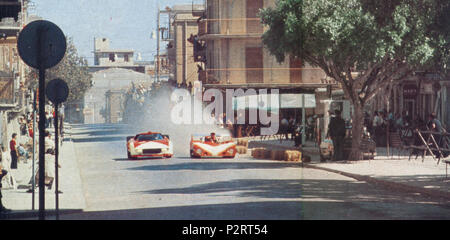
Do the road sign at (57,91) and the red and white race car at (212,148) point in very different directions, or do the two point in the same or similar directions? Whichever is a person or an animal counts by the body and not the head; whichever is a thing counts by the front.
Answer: very different directions

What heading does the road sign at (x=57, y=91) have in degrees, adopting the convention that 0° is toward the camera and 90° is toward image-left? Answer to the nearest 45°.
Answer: approximately 180°

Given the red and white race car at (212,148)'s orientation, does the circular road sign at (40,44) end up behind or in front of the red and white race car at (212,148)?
in front

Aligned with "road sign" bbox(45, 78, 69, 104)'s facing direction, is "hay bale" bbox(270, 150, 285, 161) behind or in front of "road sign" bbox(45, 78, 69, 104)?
in front

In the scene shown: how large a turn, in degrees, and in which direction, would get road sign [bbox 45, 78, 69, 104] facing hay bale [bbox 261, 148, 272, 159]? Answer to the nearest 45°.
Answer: approximately 45° to its right

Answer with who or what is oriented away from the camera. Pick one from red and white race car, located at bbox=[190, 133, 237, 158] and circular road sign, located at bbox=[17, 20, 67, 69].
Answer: the circular road sign

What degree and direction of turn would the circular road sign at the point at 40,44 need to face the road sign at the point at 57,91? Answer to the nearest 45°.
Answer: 0° — it already faces it

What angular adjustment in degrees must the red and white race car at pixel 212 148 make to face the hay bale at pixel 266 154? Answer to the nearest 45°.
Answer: approximately 90° to its left

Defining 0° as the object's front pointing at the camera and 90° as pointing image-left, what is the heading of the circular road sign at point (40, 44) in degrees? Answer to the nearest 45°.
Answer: approximately 180°

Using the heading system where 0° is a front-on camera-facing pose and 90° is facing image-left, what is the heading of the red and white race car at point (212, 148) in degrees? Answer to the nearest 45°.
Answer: approximately 0°

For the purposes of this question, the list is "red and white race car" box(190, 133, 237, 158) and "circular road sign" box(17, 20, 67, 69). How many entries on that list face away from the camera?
1
